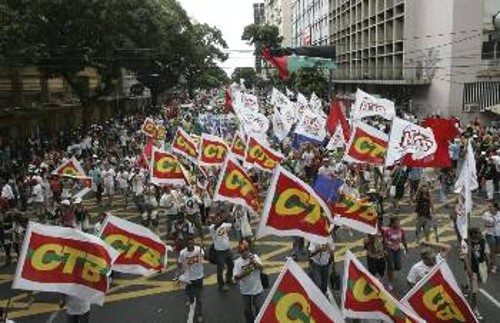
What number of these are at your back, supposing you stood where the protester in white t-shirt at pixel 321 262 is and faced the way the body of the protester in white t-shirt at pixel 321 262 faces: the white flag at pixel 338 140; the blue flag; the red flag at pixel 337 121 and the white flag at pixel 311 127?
4

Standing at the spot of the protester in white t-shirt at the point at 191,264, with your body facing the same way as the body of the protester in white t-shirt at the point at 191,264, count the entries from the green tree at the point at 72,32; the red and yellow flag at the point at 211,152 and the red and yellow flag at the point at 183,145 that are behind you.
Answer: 3

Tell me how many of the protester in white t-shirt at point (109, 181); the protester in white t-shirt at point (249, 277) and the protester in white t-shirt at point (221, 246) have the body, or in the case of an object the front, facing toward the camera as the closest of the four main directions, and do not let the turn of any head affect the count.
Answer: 3

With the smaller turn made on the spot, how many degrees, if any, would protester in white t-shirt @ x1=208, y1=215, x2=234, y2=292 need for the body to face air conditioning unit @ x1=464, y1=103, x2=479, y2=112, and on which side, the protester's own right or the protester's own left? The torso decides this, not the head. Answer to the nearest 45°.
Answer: approximately 135° to the protester's own left

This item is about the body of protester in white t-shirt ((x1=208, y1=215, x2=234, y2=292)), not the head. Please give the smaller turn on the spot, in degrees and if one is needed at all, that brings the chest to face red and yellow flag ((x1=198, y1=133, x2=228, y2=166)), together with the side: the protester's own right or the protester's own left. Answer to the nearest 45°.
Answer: approximately 180°

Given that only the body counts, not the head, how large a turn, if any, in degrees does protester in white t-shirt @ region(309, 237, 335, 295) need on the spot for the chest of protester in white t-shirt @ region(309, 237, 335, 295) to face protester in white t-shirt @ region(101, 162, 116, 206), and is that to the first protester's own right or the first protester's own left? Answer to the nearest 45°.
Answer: approximately 135° to the first protester's own right

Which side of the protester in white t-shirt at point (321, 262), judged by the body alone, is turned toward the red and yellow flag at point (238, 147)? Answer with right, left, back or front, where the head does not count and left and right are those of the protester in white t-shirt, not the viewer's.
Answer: back

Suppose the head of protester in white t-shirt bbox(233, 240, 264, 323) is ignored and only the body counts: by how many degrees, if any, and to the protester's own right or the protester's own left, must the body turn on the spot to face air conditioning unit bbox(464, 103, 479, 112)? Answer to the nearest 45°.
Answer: approximately 135° to the protester's own left

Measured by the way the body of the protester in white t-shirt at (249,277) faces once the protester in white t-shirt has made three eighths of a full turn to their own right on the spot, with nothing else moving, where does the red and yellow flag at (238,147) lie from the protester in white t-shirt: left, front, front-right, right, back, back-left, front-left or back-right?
front-right

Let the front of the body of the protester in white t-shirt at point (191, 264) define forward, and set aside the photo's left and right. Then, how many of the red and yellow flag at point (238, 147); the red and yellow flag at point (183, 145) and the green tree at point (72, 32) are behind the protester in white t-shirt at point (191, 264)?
3
